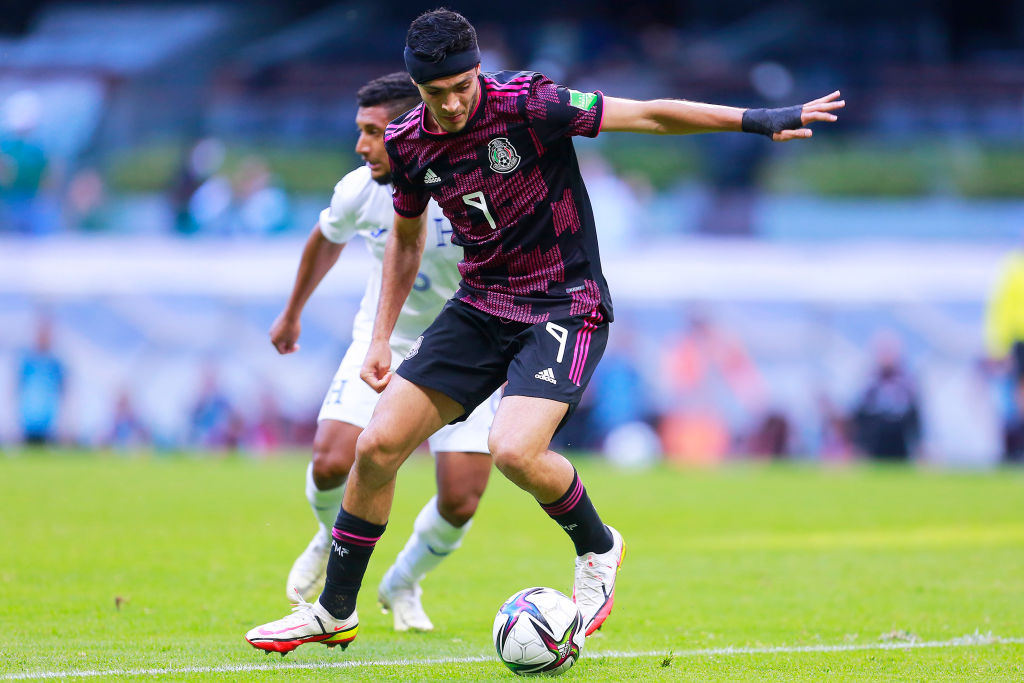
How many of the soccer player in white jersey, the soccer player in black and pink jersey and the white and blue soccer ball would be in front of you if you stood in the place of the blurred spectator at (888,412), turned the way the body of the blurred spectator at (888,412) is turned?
3

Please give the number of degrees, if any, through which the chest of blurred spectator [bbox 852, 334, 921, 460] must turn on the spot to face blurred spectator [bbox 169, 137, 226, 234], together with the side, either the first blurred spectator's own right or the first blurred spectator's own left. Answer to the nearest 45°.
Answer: approximately 90° to the first blurred spectator's own right

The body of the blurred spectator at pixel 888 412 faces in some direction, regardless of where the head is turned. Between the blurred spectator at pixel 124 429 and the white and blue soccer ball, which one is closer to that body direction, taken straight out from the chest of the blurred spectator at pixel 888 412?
the white and blue soccer ball

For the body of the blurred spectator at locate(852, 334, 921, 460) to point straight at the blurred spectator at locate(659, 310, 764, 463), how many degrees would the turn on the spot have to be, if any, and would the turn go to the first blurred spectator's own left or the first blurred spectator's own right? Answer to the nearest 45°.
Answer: approximately 90° to the first blurred spectator's own right

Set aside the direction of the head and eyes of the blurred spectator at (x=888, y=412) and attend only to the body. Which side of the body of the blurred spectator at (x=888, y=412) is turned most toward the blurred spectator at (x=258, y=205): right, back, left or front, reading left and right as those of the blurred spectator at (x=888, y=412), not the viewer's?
right

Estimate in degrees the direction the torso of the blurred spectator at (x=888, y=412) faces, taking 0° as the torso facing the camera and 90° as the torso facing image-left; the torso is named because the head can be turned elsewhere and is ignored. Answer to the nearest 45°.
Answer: approximately 0°

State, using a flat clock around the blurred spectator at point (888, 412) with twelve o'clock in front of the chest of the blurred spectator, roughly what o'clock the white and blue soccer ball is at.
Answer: The white and blue soccer ball is roughly at 12 o'clock from the blurred spectator.

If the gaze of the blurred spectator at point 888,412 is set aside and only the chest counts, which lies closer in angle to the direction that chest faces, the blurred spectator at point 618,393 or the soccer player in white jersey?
the soccer player in white jersey

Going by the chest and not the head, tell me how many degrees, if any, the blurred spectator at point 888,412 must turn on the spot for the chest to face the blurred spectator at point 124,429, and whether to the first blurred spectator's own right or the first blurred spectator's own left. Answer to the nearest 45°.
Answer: approximately 90° to the first blurred spectator's own right

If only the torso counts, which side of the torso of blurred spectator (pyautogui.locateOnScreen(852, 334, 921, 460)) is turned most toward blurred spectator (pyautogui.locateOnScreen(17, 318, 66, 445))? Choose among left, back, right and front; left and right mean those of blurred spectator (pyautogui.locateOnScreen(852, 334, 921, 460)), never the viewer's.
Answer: right

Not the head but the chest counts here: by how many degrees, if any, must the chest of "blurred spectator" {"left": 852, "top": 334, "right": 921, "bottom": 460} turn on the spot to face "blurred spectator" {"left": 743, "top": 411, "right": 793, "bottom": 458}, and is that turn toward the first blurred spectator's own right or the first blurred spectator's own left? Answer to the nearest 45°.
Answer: approximately 90° to the first blurred spectator's own right

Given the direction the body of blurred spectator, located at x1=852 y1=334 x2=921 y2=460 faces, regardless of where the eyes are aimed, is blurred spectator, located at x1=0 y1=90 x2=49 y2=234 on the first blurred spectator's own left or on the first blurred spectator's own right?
on the first blurred spectator's own right

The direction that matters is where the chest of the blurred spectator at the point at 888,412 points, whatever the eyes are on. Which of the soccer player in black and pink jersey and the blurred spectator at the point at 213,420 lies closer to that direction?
the soccer player in black and pink jersey

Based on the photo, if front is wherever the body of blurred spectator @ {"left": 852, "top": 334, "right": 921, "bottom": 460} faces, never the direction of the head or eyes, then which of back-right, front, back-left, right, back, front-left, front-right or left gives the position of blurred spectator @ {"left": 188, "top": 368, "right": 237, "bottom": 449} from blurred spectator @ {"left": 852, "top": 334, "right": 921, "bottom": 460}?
right
